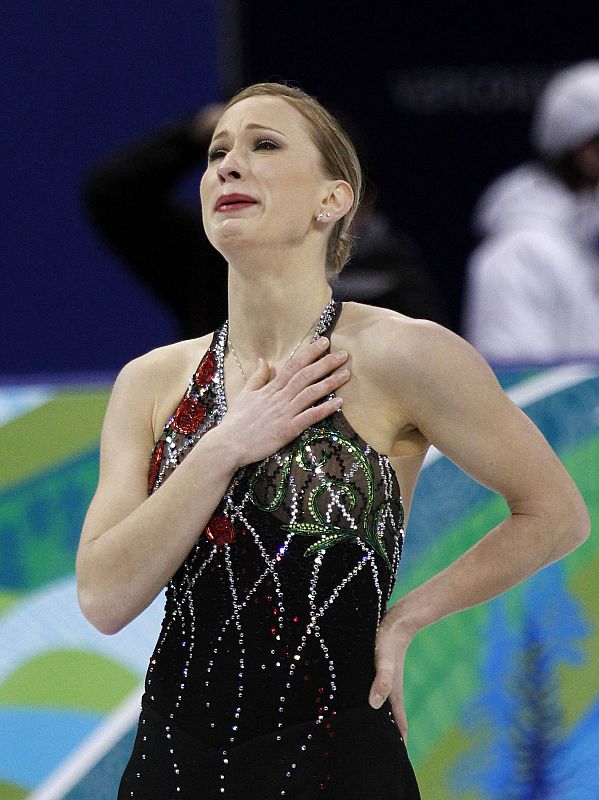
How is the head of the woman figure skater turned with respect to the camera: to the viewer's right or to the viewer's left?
to the viewer's left

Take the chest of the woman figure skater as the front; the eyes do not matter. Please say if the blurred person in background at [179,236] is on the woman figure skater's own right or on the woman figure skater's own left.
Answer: on the woman figure skater's own right
